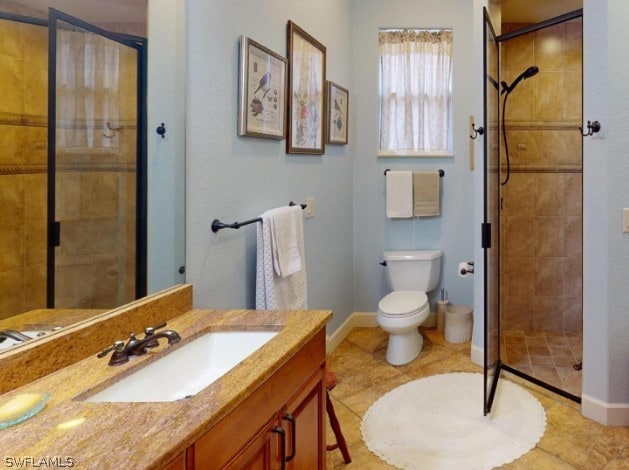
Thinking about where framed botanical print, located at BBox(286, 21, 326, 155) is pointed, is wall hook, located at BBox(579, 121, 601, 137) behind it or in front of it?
in front

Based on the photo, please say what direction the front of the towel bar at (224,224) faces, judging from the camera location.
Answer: facing the viewer and to the right of the viewer

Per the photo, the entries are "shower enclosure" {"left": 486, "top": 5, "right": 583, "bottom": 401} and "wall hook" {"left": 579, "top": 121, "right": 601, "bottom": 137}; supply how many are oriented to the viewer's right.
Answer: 0

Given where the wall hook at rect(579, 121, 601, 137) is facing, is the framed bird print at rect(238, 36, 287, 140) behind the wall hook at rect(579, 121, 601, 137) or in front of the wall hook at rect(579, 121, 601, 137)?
in front

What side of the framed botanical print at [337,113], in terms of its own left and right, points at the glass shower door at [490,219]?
front

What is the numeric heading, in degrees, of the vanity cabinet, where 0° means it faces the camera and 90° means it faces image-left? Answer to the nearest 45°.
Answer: approximately 315°
